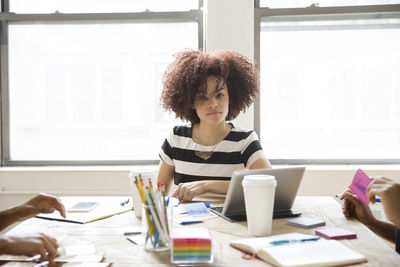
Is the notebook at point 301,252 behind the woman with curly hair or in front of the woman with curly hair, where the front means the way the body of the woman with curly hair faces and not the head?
in front

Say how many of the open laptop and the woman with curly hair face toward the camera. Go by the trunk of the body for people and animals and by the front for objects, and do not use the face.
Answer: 1

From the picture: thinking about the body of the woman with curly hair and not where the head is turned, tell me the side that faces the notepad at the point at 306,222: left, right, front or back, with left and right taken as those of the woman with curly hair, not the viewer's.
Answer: front

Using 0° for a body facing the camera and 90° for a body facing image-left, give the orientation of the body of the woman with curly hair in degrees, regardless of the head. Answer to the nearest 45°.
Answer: approximately 0°

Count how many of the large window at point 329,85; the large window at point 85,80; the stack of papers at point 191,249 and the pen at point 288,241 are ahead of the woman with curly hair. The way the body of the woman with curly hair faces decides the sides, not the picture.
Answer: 2

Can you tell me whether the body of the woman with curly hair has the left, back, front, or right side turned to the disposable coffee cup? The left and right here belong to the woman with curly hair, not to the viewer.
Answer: front

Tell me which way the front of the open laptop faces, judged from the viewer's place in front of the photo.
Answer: facing away from the viewer and to the left of the viewer

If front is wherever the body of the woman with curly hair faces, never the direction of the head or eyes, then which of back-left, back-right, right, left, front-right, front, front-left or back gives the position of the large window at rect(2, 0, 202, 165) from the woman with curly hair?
back-right

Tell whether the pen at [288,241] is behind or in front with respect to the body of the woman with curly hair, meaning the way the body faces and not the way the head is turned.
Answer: in front
